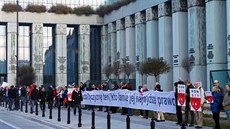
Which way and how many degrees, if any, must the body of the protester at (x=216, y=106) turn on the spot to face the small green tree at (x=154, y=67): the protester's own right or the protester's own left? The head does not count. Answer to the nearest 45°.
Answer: approximately 90° to the protester's own right

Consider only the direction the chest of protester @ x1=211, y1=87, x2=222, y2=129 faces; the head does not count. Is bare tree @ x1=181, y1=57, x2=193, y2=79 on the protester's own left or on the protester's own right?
on the protester's own right
